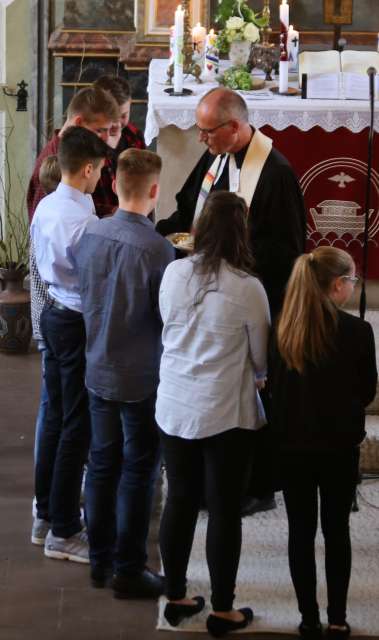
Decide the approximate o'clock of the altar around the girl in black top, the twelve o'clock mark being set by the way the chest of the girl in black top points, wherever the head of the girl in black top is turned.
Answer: The altar is roughly at 12 o'clock from the girl in black top.

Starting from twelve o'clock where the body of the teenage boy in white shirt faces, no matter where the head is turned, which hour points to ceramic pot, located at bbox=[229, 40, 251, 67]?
The ceramic pot is roughly at 11 o'clock from the teenage boy in white shirt.

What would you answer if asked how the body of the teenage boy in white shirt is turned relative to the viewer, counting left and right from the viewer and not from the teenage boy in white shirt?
facing away from the viewer and to the right of the viewer

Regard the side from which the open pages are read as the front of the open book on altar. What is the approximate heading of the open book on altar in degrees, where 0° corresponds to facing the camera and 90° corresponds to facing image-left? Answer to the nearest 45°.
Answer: approximately 0°

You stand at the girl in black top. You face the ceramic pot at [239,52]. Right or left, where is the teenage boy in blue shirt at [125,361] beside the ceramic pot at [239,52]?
left

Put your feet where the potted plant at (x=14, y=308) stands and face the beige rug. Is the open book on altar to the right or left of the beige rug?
left

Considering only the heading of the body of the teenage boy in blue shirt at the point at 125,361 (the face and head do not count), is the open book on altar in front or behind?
in front

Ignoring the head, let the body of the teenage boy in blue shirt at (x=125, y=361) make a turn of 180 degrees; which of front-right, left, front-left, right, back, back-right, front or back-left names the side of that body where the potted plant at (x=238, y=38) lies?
back-right

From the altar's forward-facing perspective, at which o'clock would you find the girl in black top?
The girl in black top is roughly at 12 o'clock from the altar.

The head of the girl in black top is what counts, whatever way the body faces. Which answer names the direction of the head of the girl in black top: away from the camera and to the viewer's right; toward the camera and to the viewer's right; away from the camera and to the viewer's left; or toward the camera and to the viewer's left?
away from the camera and to the viewer's right

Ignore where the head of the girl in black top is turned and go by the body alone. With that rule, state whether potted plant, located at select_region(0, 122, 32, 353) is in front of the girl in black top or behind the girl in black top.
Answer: in front

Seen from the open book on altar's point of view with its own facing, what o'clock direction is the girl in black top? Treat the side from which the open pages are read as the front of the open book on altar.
The girl in black top is roughly at 12 o'clock from the open book on altar.

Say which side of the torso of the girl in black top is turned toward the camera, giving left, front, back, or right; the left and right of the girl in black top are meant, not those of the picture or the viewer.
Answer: back

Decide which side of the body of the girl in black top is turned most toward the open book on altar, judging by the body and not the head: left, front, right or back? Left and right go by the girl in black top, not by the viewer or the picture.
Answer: front

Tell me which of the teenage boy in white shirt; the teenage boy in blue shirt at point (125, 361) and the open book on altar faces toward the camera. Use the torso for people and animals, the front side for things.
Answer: the open book on altar
